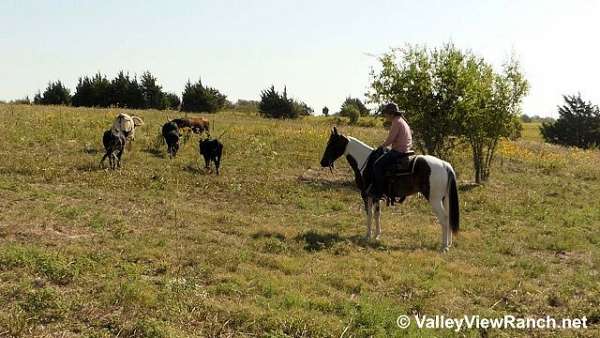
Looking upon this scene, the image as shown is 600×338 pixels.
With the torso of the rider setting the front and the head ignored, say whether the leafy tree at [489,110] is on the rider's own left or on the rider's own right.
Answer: on the rider's own right

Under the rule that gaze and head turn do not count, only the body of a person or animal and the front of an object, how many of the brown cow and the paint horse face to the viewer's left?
2

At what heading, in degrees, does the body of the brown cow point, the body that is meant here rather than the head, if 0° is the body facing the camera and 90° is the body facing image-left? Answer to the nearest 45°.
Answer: approximately 90°

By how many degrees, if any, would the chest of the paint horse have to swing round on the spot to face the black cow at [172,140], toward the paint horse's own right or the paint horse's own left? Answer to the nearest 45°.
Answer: approximately 45° to the paint horse's own right

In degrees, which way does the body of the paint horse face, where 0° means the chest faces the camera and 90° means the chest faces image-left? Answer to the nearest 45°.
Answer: approximately 90°

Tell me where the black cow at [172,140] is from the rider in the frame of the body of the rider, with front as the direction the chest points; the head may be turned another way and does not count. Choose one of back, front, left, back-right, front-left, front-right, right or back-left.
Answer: front-right

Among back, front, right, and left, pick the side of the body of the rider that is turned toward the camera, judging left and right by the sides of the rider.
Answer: left

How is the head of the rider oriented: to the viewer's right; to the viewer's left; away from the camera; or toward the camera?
to the viewer's left

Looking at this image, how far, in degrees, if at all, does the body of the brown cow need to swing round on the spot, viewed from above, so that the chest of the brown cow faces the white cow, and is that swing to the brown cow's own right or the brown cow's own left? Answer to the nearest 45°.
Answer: approximately 45° to the brown cow's own left
